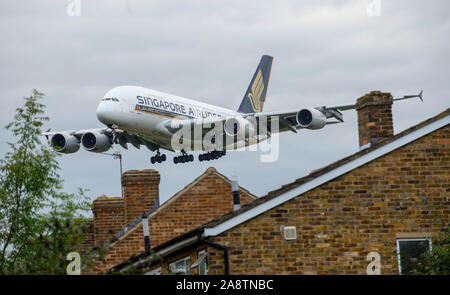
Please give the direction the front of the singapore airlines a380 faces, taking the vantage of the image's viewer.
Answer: facing the viewer and to the left of the viewer

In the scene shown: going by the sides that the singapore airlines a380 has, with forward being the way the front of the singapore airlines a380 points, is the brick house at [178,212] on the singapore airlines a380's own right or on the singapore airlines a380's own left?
on the singapore airlines a380's own left
